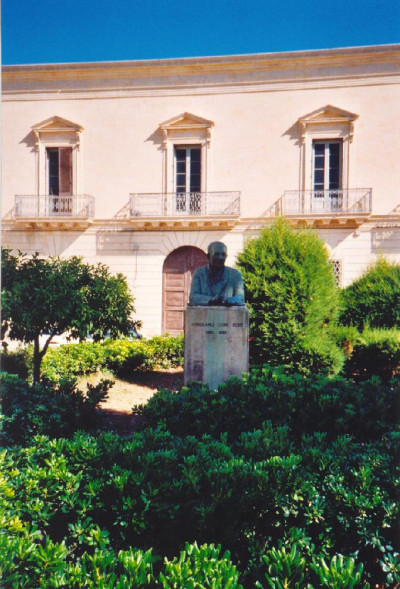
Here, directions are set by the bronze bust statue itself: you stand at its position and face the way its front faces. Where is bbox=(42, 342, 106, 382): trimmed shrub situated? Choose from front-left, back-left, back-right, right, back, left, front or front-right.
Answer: back-right

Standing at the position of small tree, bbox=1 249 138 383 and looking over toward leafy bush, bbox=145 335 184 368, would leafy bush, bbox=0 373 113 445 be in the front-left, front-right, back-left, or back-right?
back-right

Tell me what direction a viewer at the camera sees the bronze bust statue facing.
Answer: facing the viewer

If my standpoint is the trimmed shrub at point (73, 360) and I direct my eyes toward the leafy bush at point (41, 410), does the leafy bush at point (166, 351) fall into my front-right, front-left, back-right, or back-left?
back-left

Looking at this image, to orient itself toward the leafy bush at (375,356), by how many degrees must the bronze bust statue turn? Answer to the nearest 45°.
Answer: approximately 135° to its left

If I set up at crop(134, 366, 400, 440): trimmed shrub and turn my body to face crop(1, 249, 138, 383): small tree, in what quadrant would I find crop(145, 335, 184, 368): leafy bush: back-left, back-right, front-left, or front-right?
front-right

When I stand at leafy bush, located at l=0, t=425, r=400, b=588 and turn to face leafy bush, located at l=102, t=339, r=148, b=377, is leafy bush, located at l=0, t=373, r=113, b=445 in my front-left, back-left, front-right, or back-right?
front-left

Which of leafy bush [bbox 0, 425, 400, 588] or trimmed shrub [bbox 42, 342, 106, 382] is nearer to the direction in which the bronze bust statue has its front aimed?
the leafy bush

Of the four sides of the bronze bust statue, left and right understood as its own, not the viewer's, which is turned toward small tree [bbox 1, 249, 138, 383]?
right

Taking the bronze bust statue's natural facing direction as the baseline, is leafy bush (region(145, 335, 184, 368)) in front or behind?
behind

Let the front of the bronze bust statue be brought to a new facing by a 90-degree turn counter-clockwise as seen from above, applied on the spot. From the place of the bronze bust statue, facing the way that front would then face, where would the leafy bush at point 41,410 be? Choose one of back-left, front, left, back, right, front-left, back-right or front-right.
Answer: back-right

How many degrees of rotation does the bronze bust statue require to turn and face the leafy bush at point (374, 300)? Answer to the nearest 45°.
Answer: approximately 135° to its left

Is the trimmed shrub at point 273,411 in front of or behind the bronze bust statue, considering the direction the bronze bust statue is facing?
in front
